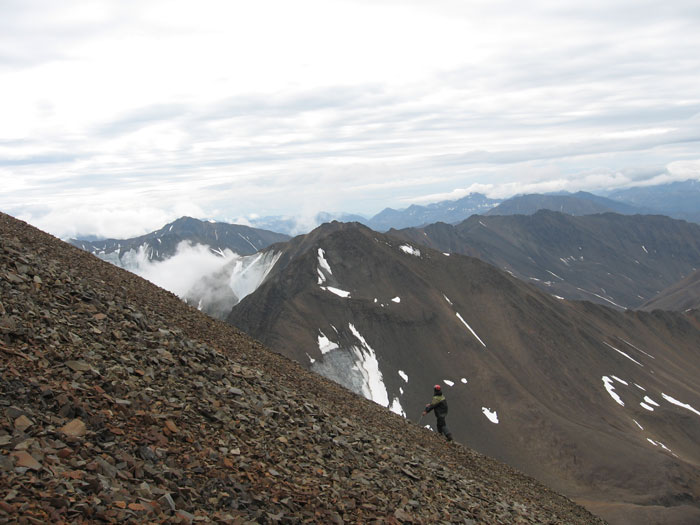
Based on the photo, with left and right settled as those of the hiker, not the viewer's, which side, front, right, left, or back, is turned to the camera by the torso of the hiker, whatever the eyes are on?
left
